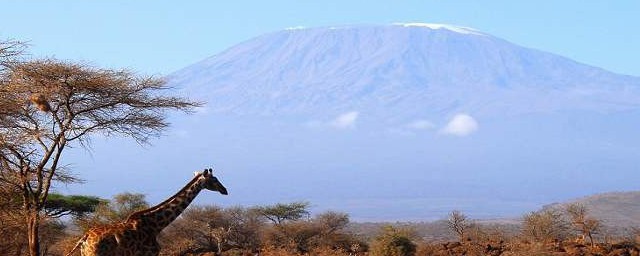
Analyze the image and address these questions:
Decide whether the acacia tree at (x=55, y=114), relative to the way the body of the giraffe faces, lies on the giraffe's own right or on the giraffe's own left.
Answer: on the giraffe's own left

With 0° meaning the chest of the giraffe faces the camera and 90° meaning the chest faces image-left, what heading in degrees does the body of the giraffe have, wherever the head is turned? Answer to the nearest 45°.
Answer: approximately 270°
